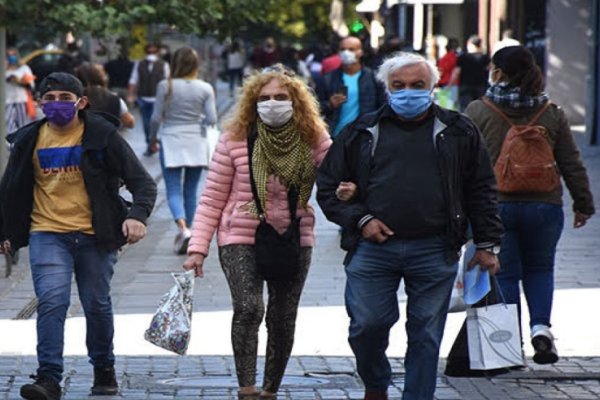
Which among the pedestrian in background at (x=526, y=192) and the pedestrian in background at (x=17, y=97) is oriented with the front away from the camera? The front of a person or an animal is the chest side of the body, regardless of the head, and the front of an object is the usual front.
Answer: the pedestrian in background at (x=526, y=192)

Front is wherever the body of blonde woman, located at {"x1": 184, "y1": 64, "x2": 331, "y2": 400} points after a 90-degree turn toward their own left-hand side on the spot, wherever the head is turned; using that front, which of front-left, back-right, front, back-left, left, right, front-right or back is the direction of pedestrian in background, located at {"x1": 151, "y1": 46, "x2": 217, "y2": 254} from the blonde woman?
left

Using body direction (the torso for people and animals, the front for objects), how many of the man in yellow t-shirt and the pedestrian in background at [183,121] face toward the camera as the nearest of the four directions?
1

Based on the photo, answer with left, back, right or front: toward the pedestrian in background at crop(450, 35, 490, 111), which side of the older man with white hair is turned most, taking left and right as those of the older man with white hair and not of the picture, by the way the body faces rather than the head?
back

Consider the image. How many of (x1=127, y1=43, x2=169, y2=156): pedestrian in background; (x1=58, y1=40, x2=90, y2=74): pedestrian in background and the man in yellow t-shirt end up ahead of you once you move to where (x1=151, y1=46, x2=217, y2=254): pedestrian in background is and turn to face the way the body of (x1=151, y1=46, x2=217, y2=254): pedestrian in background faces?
2

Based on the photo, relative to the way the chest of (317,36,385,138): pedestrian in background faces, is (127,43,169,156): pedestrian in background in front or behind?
behind

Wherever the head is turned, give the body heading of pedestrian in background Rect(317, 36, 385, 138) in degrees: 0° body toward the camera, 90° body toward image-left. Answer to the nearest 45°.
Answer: approximately 0°

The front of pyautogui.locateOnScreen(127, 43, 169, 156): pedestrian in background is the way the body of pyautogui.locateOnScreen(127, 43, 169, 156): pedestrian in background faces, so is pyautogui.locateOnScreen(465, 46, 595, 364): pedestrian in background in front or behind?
in front

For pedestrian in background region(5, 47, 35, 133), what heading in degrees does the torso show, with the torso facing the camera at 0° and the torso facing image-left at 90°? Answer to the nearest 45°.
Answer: approximately 0°

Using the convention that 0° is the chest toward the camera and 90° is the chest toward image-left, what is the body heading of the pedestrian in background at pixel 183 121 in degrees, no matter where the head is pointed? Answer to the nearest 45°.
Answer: approximately 180°

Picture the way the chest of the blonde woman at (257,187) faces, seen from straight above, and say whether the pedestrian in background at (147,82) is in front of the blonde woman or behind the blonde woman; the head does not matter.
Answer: behind

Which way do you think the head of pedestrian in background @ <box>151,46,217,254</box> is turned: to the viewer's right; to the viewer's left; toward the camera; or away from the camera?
away from the camera

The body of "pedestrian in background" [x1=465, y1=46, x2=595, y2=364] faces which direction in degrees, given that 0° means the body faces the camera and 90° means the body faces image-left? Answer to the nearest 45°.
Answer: approximately 180°

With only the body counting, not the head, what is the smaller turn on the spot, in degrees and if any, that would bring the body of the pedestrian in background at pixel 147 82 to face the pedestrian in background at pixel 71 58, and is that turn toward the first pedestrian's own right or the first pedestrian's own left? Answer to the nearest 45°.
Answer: approximately 180°

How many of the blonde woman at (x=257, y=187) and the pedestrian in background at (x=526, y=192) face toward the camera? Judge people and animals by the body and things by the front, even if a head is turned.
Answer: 1

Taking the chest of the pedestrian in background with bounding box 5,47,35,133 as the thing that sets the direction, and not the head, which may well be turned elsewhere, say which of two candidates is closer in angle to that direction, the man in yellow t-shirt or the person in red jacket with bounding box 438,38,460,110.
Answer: the man in yellow t-shirt
